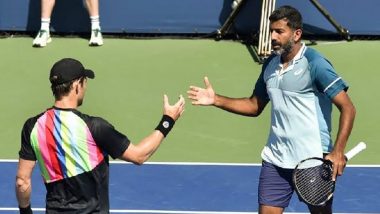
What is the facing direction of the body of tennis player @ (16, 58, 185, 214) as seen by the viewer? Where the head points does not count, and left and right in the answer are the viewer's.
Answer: facing away from the viewer and to the right of the viewer

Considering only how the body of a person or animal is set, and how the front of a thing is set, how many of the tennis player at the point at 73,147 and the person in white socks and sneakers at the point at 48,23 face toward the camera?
1

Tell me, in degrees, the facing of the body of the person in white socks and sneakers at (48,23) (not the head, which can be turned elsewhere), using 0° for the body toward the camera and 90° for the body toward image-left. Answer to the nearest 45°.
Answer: approximately 0°

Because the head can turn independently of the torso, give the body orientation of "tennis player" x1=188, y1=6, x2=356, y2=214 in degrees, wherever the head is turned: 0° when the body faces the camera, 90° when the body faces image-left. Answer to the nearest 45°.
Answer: approximately 45°

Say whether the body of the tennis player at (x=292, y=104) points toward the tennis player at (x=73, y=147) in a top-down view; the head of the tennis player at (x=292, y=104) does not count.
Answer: yes

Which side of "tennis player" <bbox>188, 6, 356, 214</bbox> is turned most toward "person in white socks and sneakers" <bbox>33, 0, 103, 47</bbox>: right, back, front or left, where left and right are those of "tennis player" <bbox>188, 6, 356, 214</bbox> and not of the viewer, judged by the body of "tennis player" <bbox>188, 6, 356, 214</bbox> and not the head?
right

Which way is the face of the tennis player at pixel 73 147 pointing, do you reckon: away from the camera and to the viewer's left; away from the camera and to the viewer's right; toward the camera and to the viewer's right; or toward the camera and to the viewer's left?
away from the camera and to the viewer's right

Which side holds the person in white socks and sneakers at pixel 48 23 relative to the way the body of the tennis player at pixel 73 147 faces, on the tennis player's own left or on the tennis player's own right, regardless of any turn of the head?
on the tennis player's own left

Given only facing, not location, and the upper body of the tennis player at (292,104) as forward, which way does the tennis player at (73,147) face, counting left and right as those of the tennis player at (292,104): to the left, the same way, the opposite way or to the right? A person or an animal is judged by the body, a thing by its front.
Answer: the opposite way
